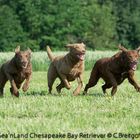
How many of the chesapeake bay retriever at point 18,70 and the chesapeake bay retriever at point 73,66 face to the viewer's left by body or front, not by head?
0

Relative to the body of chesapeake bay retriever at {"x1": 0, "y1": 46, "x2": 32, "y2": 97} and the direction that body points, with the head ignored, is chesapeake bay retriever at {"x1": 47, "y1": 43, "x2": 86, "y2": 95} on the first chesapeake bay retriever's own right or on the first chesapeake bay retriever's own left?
on the first chesapeake bay retriever's own left

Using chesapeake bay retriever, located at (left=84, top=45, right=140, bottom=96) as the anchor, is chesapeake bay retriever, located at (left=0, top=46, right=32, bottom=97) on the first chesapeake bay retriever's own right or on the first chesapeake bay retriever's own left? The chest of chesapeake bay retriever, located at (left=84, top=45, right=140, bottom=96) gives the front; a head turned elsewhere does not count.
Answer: on the first chesapeake bay retriever's own right

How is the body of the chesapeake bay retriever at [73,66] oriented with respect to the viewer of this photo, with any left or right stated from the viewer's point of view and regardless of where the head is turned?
facing the viewer and to the right of the viewer

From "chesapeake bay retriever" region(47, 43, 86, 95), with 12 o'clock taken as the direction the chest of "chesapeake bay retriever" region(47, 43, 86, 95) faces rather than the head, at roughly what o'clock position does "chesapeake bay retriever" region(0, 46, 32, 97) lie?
"chesapeake bay retriever" region(0, 46, 32, 97) is roughly at 4 o'clock from "chesapeake bay retriever" region(47, 43, 86, 95).

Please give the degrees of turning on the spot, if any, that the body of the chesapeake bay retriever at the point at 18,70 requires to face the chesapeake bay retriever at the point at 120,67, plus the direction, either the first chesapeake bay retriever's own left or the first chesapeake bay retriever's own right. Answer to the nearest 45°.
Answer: approximately 45° to the first chesapeake bay retriever's own left
